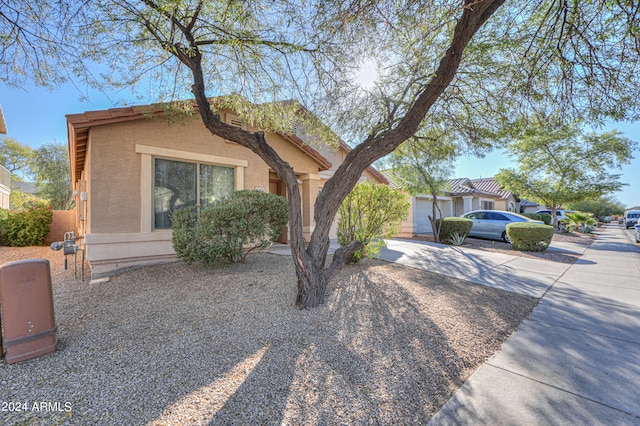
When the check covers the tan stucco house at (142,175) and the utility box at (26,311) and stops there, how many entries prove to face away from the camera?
0

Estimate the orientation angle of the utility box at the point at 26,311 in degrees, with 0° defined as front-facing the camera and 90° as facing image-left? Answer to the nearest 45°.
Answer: approximately 0°

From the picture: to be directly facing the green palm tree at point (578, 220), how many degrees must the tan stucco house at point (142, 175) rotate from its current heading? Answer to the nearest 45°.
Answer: approximately 45° to its left

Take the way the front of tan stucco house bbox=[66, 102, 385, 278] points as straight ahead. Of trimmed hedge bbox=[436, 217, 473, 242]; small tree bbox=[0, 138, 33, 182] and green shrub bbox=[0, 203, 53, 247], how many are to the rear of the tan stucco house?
2

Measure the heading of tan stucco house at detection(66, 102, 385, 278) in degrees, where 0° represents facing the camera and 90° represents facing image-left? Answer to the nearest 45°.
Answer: approximately 315°

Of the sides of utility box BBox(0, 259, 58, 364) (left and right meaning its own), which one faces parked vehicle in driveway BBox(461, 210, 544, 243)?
left

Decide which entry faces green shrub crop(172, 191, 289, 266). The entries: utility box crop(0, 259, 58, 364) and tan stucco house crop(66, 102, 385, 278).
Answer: the tan stucco house

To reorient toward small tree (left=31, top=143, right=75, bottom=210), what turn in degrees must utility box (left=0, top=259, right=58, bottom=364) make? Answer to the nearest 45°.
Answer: approximately 180°

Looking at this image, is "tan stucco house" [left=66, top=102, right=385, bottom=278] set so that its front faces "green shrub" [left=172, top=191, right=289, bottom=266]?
yes

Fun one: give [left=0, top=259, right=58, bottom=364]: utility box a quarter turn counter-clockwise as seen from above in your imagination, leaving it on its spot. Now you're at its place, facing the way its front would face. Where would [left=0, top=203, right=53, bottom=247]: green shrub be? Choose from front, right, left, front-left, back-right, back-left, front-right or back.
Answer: left

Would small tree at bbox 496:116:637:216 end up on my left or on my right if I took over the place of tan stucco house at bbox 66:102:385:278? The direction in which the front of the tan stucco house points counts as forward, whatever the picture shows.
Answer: on my left

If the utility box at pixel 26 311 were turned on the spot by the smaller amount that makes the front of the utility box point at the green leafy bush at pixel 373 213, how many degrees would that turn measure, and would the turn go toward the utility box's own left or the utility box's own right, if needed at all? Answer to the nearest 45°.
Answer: approximately 90° to the utility box's own left

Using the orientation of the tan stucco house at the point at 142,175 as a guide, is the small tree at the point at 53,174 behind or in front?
behind

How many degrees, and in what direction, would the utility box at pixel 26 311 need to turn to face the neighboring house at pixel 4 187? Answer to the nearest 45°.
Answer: approximately 180°

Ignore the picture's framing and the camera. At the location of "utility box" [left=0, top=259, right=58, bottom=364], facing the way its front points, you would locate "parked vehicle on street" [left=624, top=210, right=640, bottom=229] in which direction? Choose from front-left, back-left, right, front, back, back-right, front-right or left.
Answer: left
